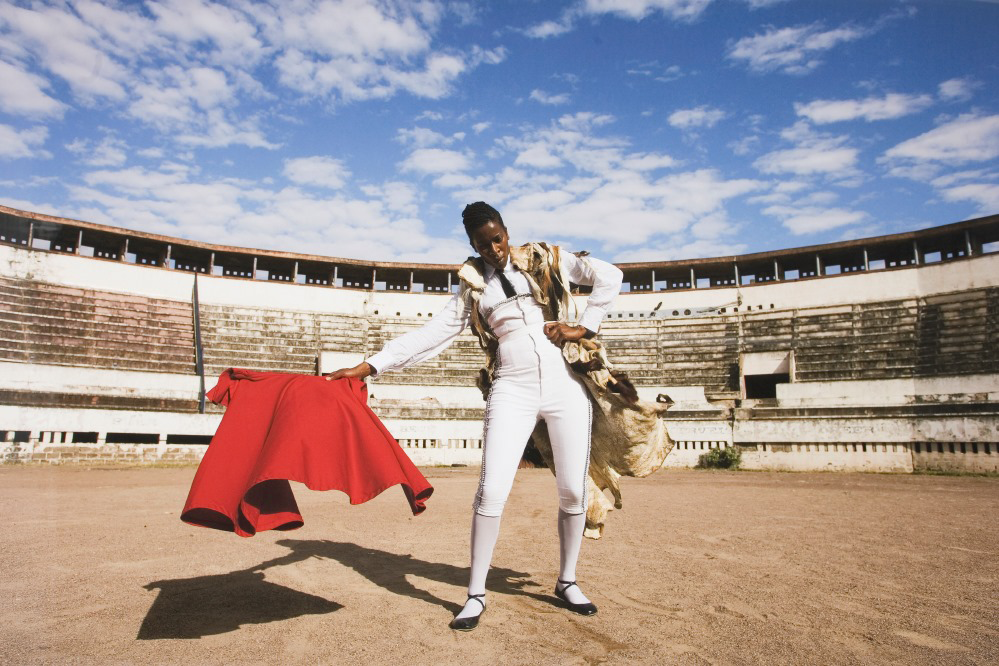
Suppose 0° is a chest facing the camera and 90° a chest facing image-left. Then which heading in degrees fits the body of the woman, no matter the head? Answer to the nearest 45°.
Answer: approximately 0°
